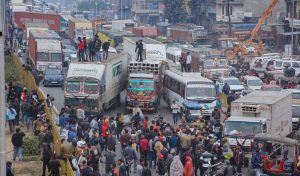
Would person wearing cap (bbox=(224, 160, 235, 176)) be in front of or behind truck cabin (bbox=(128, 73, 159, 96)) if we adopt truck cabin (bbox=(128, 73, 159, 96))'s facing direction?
in front

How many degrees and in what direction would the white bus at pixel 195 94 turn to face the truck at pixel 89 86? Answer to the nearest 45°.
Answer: approximately 135° to its right

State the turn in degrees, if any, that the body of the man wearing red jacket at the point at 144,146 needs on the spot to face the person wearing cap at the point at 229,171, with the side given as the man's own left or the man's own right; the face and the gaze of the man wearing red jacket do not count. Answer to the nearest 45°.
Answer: approximately 135° to the man's own right

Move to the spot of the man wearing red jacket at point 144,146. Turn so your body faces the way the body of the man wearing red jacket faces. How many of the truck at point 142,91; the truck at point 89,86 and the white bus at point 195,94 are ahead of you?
3

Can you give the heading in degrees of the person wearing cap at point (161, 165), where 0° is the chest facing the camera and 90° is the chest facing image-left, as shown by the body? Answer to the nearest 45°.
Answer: approximately 180°

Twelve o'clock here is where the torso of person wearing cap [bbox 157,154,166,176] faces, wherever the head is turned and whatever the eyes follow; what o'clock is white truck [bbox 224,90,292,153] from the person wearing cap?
The white truck is roughly at 1 o'clock from the person wearing cap.

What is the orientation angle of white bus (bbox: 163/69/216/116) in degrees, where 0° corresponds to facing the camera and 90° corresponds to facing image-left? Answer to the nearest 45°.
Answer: approximately 315°

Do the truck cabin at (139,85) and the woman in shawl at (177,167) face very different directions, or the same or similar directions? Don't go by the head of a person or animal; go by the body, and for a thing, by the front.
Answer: very different directions

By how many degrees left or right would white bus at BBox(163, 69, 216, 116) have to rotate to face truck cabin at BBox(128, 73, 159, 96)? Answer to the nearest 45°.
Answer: approximately 135° to its right

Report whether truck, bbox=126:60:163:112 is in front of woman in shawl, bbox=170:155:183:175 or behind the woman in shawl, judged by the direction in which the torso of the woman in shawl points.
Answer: in front

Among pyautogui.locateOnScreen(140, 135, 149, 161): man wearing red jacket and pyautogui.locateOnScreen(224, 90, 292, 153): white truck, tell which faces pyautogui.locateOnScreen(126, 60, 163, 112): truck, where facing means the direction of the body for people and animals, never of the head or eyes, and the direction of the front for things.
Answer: the man wearing red jacket

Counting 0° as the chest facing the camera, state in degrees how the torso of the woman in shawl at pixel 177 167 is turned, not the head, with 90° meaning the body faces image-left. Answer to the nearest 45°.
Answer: approximately 180°

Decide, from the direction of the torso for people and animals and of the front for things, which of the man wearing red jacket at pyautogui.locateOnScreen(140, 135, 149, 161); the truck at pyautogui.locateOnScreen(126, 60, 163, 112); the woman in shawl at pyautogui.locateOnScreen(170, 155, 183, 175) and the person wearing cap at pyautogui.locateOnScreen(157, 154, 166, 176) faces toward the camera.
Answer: the truck

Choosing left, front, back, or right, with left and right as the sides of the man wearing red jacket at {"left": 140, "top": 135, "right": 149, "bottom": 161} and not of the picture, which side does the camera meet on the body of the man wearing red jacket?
back
